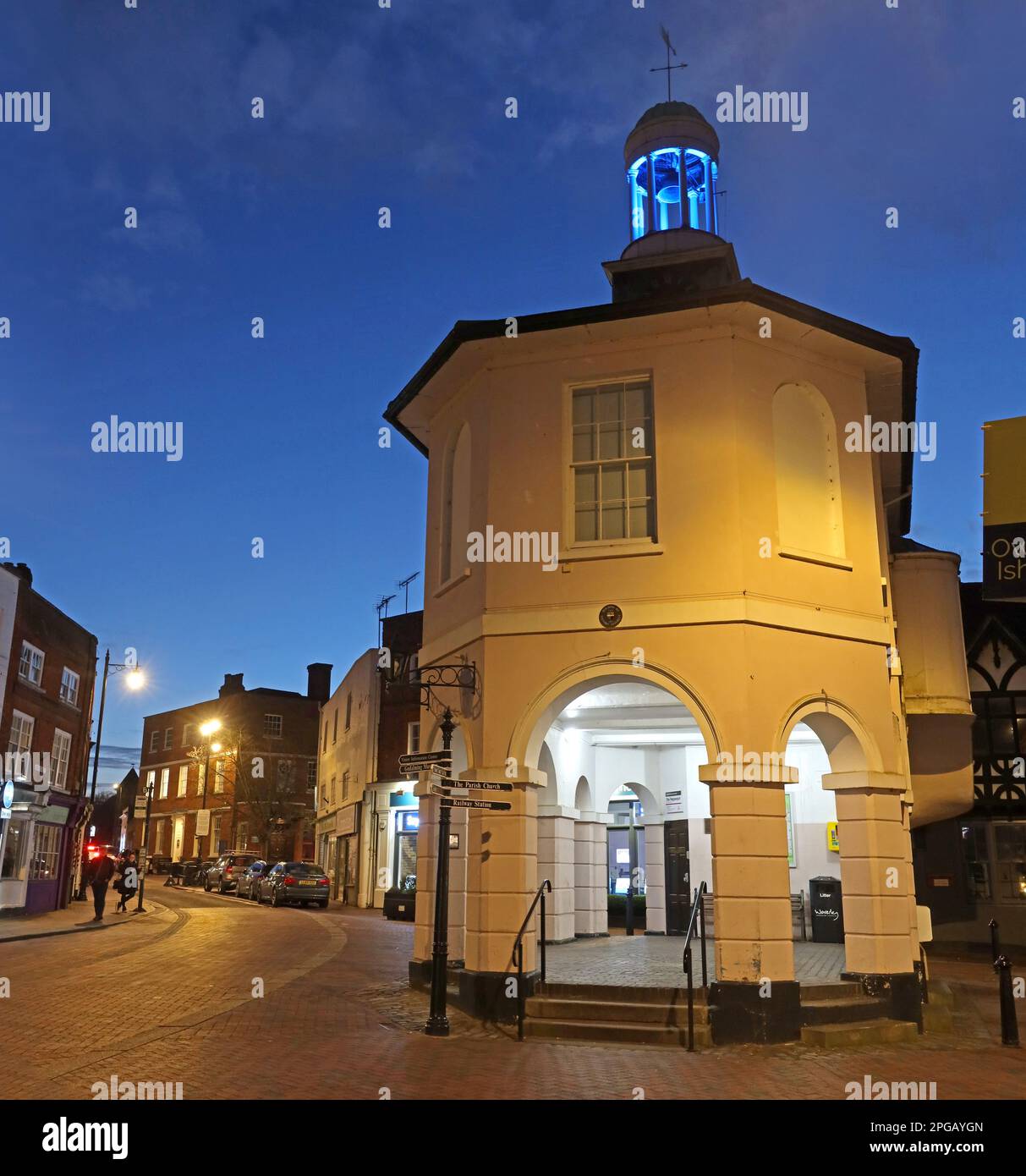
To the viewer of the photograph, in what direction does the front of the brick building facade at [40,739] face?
facing the viewer and to the right of the viewer

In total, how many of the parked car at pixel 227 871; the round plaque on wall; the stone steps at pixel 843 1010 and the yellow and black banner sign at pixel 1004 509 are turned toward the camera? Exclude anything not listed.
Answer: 3

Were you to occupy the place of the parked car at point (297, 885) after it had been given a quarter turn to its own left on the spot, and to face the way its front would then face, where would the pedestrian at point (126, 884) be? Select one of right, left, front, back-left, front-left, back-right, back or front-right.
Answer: front

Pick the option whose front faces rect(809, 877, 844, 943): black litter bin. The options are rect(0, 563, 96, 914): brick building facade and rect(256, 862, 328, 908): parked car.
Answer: the brick building facade

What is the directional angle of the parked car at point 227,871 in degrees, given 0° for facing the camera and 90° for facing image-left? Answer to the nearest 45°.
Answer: approximately 135°

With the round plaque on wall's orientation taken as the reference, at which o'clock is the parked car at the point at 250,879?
The parked car is roughly at 5 o'clock from the round plaque on wall.

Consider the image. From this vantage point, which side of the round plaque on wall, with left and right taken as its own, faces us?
front

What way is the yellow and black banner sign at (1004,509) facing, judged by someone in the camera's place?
facing the viewer

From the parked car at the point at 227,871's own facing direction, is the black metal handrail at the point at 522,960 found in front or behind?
behind

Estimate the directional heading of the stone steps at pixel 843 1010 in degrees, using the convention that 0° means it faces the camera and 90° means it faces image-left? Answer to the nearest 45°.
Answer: approximately 0°

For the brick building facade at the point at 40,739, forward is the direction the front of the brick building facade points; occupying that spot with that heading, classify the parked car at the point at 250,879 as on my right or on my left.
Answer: on my left

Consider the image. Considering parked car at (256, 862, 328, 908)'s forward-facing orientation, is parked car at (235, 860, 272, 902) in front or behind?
in front
